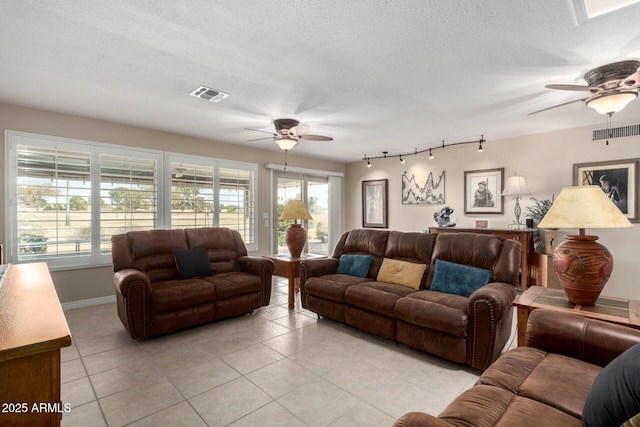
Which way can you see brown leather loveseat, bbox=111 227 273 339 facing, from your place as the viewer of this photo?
facing the viewer and to the right of the viewer

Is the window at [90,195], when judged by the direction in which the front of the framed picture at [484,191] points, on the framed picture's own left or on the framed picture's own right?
on the framed picture's own right

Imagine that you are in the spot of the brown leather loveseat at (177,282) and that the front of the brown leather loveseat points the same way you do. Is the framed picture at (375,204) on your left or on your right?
on your left

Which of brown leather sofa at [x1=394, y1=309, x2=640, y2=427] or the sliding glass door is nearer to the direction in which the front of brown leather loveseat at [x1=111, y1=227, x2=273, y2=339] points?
the brown leather sofa

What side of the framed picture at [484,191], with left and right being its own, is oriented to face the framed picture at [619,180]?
left

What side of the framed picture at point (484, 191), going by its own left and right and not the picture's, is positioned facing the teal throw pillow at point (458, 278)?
front

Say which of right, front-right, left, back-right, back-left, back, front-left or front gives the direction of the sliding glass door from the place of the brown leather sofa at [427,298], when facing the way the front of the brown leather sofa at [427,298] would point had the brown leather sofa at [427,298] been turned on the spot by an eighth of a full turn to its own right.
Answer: front-right

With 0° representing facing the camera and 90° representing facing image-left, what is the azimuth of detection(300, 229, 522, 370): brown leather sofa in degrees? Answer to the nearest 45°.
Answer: approximately 45°

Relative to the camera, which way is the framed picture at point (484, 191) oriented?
toward the camera

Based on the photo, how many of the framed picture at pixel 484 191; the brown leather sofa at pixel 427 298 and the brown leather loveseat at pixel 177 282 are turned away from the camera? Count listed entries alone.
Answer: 0

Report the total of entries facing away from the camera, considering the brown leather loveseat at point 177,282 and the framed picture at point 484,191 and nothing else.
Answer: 0

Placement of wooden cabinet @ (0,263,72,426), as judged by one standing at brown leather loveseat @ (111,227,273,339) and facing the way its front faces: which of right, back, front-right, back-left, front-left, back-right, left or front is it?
front-right

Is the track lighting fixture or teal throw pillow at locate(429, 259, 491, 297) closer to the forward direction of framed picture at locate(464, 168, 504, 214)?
the teal throw pillow

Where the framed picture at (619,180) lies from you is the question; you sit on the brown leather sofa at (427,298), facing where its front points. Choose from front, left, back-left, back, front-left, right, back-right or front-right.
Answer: back
